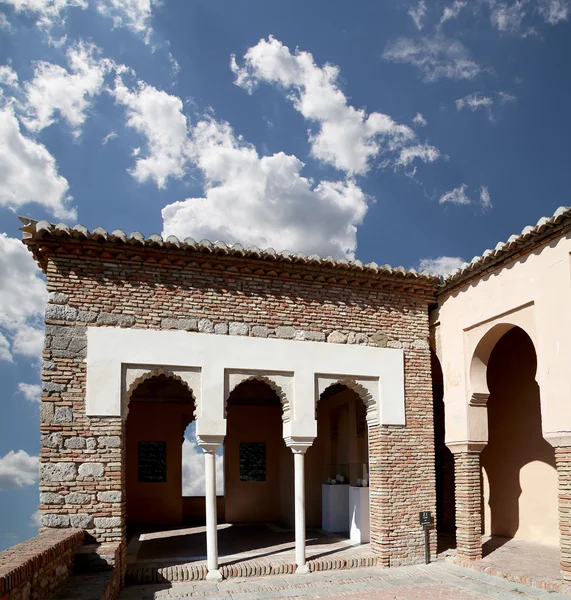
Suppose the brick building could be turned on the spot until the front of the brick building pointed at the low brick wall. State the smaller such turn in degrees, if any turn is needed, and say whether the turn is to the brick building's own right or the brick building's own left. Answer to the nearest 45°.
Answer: approximately 45° to the brick building's own right

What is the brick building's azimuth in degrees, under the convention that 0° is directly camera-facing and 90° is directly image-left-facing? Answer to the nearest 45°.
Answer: approximately 0°
